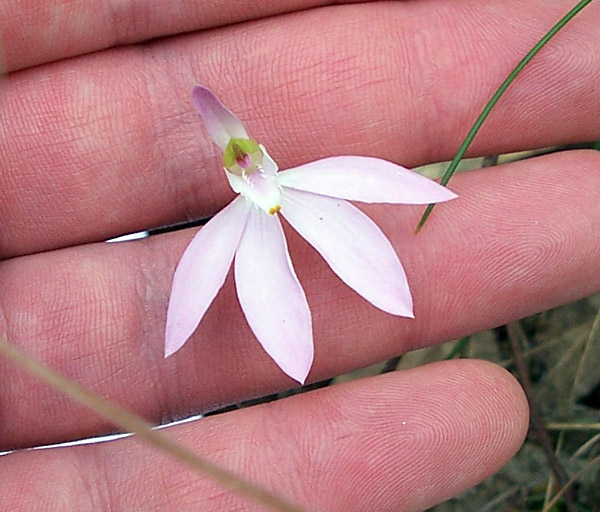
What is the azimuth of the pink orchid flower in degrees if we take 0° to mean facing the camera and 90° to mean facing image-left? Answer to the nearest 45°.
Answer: approximately 0°
